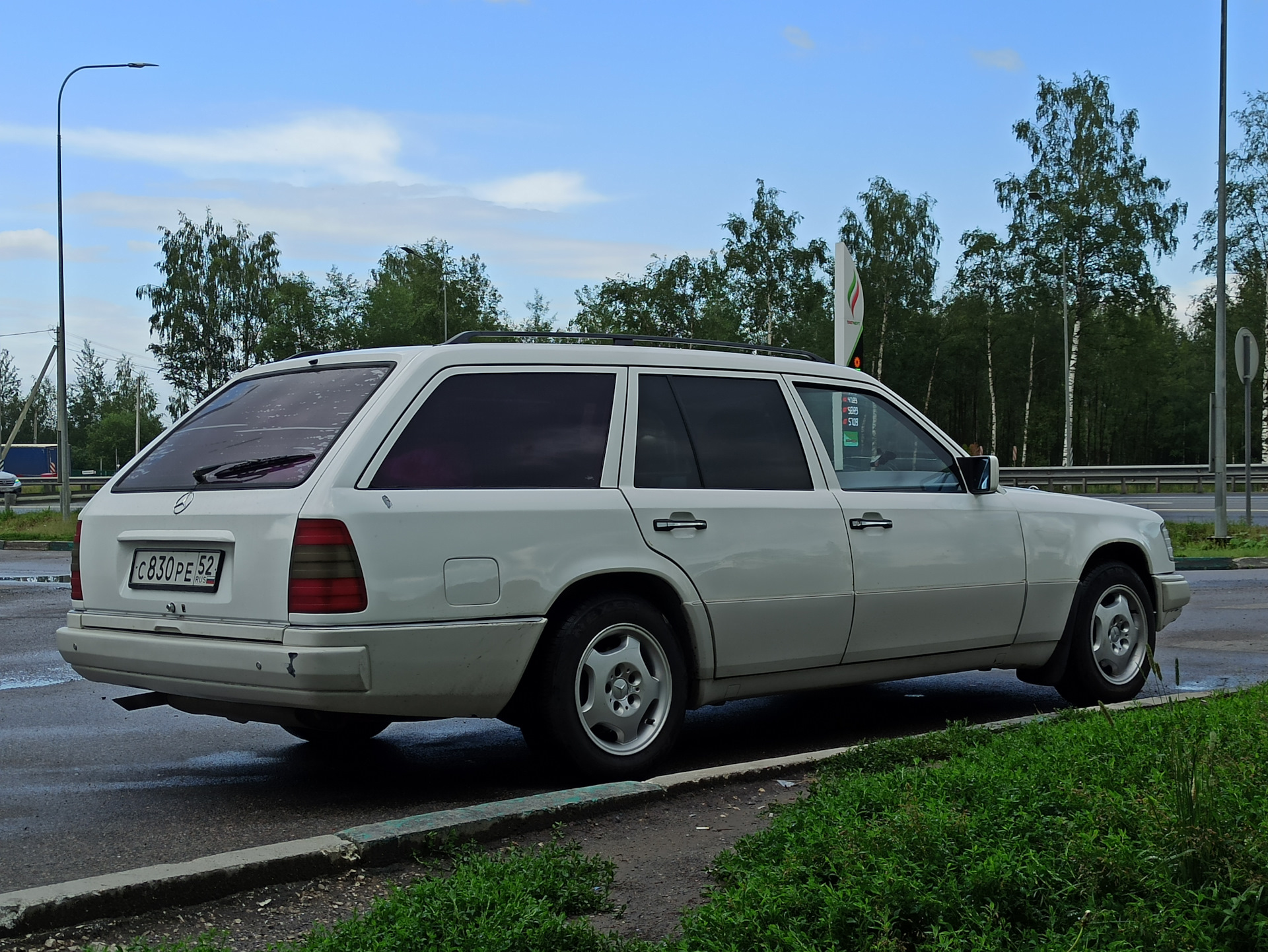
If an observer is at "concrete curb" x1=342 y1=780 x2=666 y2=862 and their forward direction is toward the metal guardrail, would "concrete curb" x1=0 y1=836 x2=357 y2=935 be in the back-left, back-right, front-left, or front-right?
back-left

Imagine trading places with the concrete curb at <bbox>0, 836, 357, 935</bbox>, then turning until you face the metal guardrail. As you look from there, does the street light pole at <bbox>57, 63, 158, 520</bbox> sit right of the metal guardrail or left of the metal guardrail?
left

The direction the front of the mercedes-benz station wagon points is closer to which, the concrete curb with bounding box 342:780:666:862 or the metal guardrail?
the metal guardrail

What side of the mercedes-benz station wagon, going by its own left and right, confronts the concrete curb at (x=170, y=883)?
back

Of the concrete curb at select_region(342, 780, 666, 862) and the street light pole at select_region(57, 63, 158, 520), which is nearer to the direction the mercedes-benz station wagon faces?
the street light pole

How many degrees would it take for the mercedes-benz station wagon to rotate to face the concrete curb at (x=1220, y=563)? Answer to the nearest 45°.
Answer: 0° — it already faces it

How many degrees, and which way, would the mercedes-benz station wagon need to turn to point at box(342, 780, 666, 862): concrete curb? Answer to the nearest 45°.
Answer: approximately 135° to its right

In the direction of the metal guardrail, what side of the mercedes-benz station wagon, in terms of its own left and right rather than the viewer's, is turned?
front

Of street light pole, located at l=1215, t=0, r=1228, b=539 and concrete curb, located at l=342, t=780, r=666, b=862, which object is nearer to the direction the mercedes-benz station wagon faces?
the street light pole

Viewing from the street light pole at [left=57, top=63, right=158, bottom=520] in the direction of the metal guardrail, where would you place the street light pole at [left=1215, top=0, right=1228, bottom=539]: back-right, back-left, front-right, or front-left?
front-right

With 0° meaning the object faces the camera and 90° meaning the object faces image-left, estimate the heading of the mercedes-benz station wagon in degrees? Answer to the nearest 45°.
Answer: approximately 225°

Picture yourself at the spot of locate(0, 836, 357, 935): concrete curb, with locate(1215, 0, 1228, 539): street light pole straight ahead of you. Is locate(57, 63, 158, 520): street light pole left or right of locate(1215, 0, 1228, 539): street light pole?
left

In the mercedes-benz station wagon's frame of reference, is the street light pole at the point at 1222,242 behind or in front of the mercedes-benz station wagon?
in front
